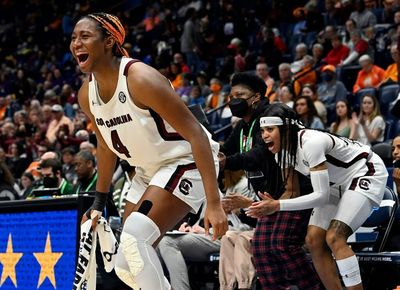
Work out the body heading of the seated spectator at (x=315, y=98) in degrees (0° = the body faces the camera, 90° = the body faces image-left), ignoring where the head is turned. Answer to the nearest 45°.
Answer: approximately 45°

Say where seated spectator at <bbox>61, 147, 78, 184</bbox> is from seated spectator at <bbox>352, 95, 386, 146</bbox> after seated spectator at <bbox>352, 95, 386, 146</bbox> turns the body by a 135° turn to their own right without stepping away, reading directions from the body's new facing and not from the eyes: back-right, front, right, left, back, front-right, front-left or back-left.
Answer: left

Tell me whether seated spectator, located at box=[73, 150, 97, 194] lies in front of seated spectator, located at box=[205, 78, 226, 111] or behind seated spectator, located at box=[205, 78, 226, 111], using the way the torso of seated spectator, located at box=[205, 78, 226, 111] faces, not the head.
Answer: in front

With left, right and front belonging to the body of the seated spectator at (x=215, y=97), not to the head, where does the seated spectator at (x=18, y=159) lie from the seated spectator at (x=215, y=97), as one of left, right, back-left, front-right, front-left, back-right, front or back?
front-right

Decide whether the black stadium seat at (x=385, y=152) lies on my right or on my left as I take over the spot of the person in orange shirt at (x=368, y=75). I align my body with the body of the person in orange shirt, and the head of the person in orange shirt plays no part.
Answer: on my left

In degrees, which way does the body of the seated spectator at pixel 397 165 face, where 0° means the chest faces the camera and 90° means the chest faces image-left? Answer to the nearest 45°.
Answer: approximately 45°

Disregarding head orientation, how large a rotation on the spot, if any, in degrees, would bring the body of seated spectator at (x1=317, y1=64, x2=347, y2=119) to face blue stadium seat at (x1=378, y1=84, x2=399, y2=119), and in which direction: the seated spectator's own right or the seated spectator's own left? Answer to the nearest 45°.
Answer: approximately 90° to the seated spectator's own left

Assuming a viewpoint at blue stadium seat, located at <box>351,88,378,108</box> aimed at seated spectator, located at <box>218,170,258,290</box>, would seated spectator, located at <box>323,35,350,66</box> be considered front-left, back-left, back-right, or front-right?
back-right

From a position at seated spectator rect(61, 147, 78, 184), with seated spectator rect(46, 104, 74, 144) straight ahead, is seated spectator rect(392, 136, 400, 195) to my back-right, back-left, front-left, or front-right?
back-right

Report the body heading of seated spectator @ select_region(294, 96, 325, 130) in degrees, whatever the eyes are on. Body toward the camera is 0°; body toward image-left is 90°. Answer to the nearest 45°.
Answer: approximately 45°

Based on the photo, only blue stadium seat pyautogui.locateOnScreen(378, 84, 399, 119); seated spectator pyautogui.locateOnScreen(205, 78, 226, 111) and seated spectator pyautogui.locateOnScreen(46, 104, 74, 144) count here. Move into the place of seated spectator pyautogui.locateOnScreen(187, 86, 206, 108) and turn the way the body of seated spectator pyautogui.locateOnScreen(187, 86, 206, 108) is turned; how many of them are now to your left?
2
